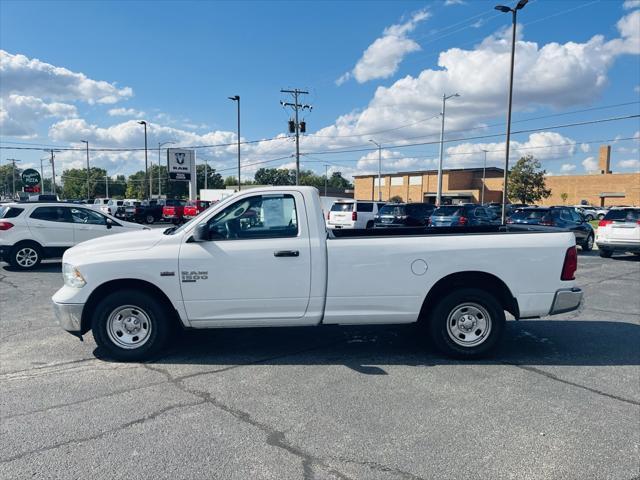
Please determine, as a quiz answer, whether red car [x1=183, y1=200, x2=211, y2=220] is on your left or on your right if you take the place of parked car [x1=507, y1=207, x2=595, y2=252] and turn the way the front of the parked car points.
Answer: on your left

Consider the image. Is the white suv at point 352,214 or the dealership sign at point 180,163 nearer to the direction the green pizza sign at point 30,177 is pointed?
the white suv

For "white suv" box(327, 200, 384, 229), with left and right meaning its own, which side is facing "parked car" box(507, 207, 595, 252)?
right

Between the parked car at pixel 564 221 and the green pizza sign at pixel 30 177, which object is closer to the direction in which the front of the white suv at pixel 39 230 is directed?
the parked car

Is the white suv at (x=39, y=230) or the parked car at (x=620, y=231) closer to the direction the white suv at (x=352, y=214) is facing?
the parked car

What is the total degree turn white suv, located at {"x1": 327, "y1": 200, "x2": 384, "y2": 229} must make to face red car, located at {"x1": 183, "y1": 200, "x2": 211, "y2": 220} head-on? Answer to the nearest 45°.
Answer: approximately 90° to its left

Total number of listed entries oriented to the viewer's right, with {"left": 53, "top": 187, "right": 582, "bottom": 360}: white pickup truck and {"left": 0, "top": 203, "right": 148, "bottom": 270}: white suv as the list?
1

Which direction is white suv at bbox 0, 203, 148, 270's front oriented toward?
to the viewer's right

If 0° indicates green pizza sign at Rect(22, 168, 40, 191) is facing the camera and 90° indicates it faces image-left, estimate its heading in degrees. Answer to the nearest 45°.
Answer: approximately 0°

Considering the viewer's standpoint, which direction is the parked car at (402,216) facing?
facing away from the viewer and to the right of the viewer

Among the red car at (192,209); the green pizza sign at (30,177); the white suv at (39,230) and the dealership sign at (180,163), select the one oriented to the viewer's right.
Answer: the white suv

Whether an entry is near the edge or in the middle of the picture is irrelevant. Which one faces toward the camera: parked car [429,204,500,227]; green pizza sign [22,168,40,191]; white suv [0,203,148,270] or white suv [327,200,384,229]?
the green pizza sign

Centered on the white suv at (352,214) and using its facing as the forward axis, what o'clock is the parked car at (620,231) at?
The parked car is roughly at 3 o'clock from the white suv.

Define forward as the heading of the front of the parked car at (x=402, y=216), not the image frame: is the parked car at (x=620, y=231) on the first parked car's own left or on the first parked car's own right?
on the first parked car's own right

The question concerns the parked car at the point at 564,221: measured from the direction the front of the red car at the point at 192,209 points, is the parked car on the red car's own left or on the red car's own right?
on the red car's own left

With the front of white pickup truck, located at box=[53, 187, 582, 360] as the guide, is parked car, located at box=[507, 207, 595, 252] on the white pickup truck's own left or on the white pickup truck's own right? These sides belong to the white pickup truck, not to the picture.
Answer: on the white pickup truck's own right
